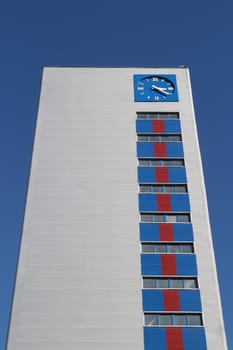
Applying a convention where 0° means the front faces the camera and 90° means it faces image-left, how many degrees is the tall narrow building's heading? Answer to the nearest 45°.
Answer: approximately 0°
